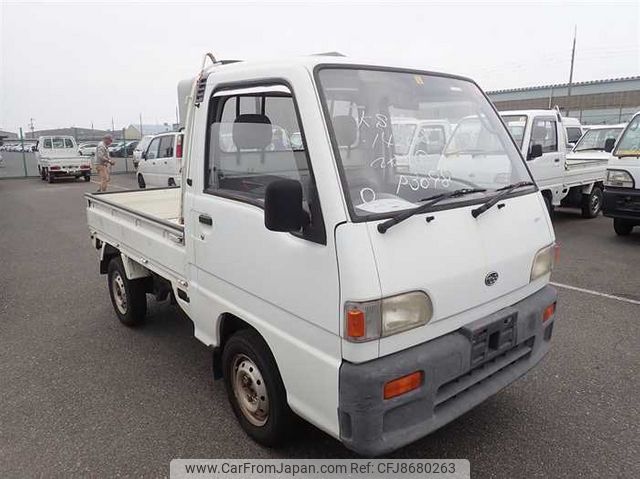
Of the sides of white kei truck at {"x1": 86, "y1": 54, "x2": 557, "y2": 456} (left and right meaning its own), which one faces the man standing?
back

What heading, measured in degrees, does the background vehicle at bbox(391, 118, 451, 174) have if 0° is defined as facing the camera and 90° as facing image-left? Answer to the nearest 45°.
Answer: approximately 45°

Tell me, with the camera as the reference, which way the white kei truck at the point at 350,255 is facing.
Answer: facing the viewer and to the right of the viewer

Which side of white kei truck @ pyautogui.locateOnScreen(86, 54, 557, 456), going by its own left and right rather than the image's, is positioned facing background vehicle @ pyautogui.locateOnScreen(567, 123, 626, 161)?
left

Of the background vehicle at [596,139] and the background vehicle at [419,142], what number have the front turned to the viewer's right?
0

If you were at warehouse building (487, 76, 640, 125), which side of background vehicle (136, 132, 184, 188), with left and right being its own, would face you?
right

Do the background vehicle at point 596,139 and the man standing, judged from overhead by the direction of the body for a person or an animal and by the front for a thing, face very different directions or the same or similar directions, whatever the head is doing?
very different directions

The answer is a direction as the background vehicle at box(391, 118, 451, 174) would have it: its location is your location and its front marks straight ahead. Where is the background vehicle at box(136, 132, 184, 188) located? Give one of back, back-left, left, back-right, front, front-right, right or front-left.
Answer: right

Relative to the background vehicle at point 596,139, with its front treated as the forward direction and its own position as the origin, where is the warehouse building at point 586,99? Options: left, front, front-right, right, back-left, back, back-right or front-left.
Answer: back-right

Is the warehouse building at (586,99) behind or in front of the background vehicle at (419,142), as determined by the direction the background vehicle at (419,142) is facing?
behind

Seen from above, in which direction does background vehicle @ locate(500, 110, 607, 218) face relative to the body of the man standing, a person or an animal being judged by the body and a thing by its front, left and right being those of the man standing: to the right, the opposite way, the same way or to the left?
the opposite way

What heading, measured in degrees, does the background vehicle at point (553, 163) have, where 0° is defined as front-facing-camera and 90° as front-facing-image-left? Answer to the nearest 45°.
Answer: approximately 45°
